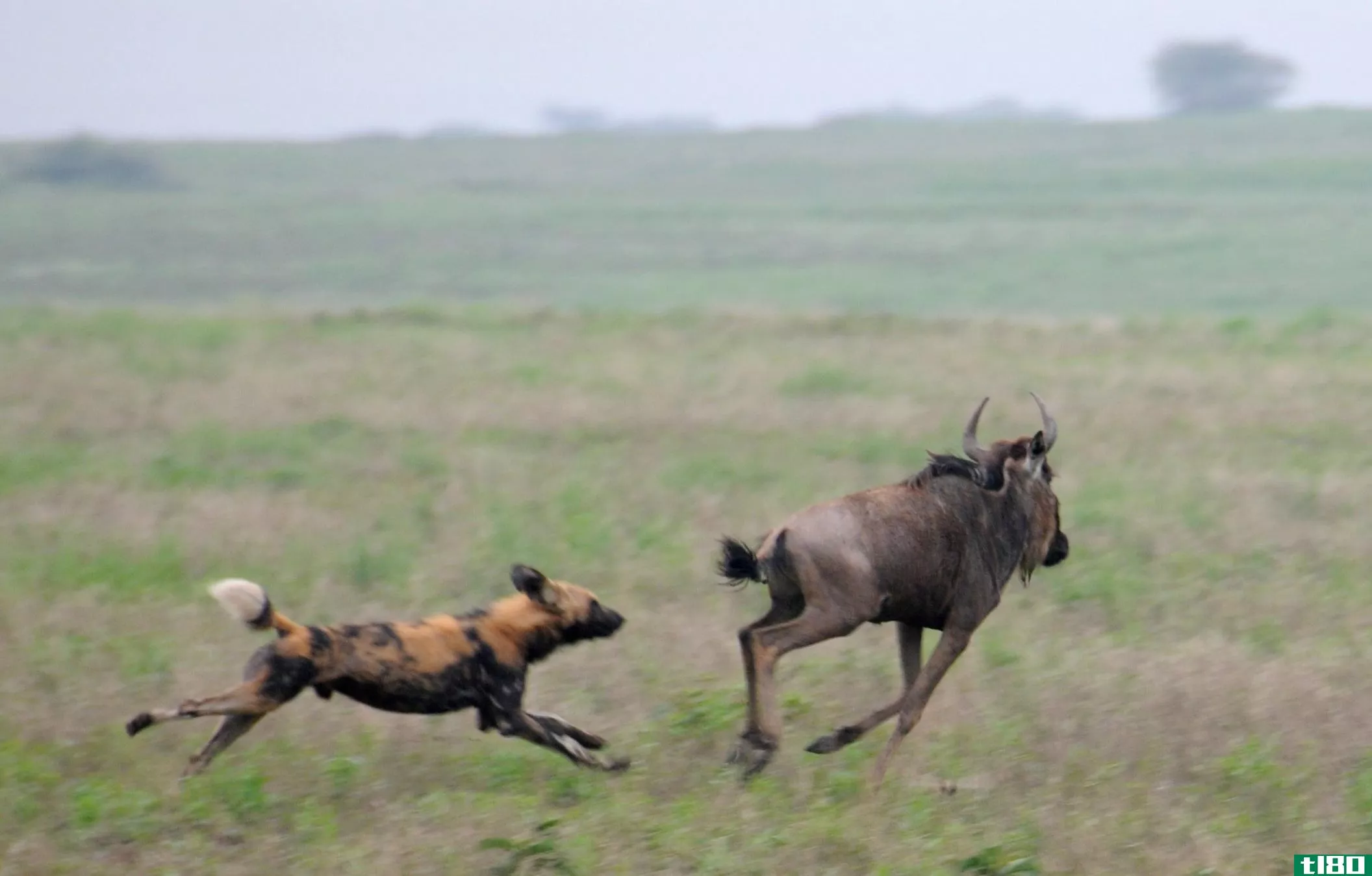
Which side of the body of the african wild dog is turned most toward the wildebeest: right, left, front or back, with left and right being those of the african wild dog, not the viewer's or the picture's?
front

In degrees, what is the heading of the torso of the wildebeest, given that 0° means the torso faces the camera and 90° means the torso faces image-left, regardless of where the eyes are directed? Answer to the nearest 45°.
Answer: approximately 225°

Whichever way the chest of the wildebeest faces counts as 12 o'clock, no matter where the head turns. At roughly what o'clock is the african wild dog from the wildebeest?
The african wild dog is roughly at 7 o'clock from the wildebeest.

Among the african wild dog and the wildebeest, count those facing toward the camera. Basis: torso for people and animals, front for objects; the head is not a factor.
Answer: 0

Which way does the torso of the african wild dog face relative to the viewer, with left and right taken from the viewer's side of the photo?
facing to the right of the viewer
